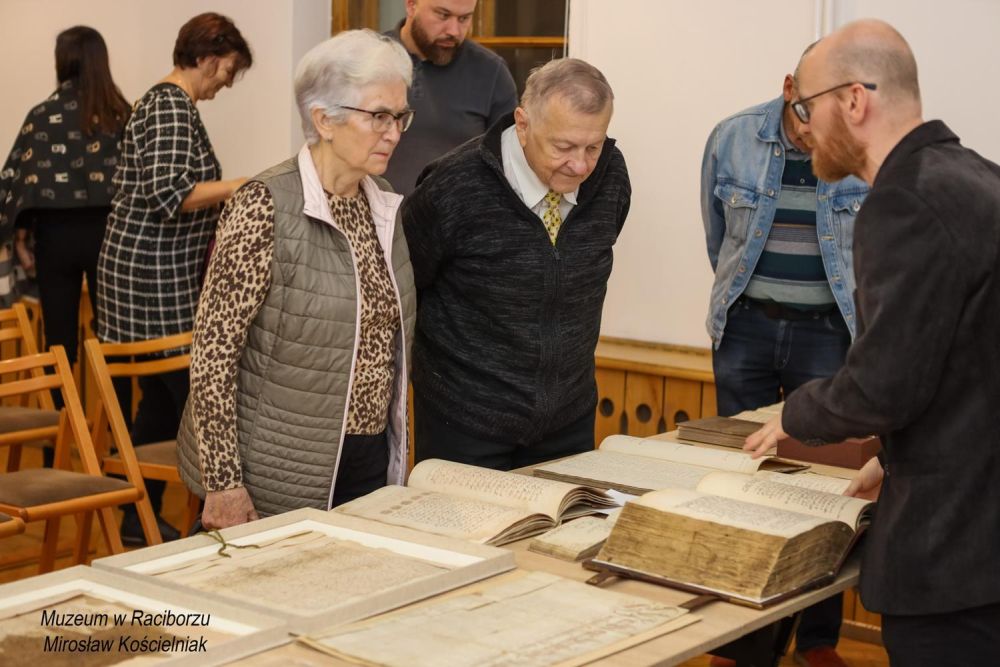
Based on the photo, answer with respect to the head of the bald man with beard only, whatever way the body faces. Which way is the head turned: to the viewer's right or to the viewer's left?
to the viewer's left

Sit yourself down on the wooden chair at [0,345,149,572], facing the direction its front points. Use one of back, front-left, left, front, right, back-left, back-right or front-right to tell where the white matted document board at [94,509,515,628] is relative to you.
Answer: front-right

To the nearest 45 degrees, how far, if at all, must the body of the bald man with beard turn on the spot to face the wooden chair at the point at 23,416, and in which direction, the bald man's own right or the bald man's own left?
approximately 45° to the bald man's own right

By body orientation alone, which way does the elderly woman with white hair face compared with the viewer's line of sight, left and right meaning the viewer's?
facing the viewer and to the right of the viewer

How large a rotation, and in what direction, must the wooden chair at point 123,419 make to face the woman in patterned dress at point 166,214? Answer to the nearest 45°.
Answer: approximately 135° to its left

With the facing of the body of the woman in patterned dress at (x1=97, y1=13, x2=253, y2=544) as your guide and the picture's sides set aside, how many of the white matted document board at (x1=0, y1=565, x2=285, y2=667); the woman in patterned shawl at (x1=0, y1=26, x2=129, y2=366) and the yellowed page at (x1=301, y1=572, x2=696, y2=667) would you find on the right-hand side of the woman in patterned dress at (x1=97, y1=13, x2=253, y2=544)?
2

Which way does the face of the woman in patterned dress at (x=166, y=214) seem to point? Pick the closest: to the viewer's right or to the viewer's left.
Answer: to the viewer's right

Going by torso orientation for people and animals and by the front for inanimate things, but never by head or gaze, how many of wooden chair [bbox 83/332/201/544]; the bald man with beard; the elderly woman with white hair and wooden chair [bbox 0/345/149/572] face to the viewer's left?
1

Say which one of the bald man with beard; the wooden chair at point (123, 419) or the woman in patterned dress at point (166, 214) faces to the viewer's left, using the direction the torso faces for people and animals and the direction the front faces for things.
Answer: the bald man with beard

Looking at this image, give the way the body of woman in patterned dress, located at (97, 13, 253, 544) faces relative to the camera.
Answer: to the viewer's right

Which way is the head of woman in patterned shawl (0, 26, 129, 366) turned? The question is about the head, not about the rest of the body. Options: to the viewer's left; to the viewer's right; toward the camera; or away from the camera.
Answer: away from the camera

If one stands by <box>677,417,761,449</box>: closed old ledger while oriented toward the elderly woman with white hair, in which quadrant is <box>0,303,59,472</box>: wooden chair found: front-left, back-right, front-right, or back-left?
front-right

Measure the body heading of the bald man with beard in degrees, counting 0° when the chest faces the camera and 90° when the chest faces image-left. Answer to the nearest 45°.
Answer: approximately 90°

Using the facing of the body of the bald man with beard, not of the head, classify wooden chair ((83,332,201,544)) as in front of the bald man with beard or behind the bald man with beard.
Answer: in front
